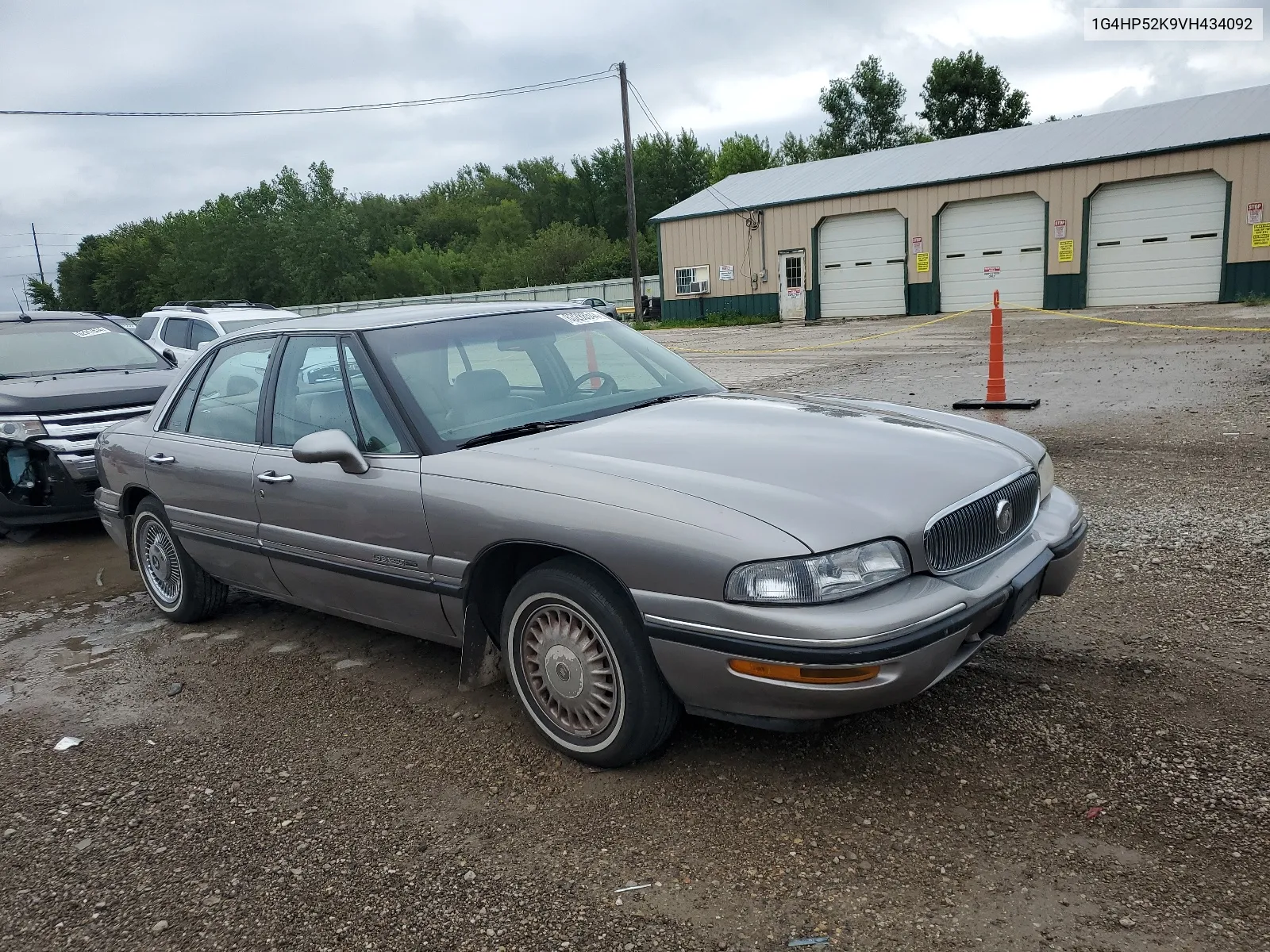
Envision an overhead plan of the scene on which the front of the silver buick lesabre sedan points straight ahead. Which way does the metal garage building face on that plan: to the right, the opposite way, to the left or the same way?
to the right

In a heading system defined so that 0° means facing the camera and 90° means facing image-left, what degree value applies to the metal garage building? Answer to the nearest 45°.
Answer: approximately 45°

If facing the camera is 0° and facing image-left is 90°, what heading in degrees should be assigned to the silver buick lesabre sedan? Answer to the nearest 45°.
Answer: approximately 315°

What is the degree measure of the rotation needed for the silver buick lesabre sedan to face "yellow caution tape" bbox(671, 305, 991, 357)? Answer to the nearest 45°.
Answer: approximately 135° to its left

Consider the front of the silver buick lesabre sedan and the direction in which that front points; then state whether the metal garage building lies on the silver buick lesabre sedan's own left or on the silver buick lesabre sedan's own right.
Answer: on the silver buick lesabre sedan's own left

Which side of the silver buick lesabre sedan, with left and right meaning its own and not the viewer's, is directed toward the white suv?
back
